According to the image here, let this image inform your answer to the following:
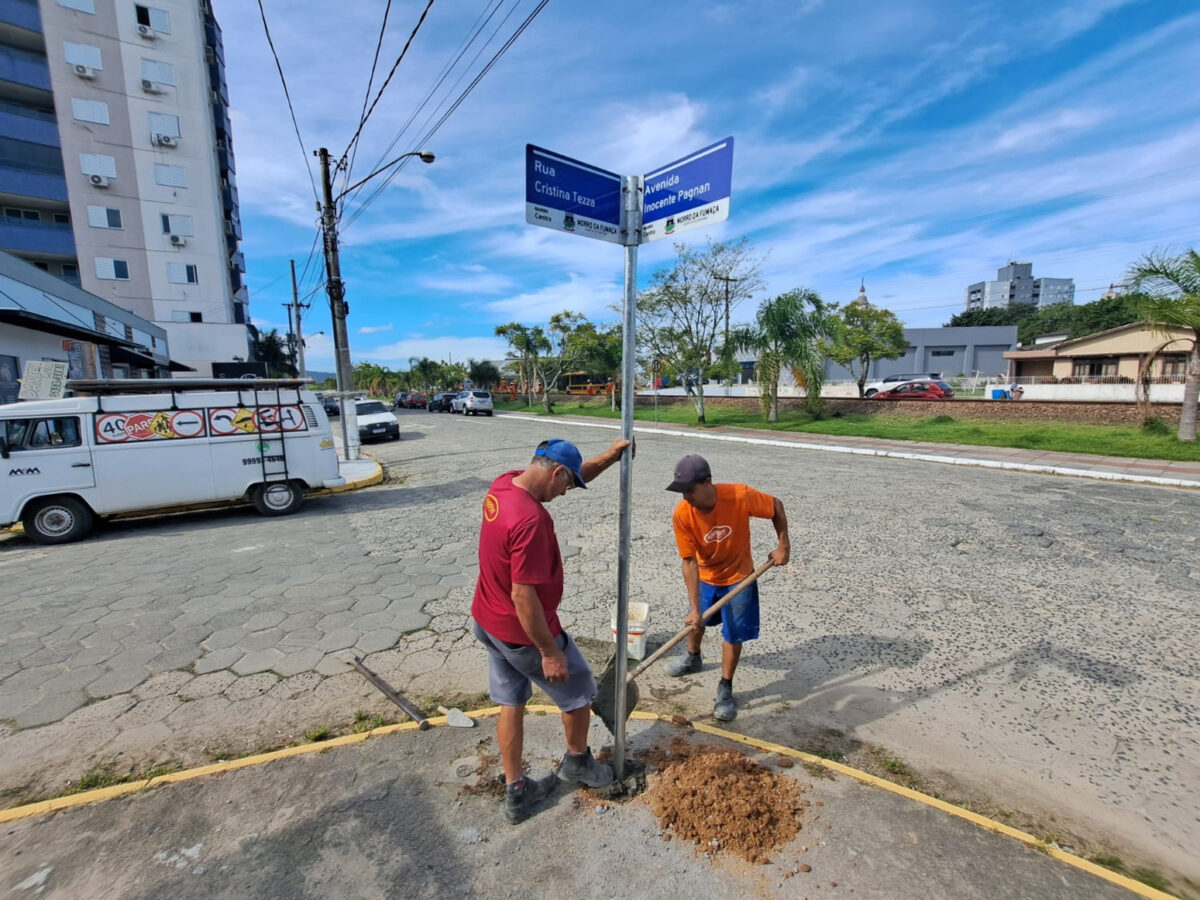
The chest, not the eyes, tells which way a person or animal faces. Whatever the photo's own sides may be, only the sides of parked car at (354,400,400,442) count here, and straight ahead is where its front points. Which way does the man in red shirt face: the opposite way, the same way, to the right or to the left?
to the left

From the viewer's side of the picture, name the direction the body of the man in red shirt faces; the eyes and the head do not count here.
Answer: to the viewer's right

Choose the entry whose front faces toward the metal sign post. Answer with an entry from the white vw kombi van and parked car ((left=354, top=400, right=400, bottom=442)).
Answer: the parked car

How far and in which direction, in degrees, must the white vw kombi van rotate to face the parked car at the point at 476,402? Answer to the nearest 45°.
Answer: approximately 135° to its right

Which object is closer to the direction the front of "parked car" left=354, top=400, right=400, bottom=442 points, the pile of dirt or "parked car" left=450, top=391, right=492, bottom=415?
the pile of dirt

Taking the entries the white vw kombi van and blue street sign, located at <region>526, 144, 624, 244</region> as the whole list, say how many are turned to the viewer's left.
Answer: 1

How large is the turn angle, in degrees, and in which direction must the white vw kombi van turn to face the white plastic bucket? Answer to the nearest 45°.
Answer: approximately 90° to its left

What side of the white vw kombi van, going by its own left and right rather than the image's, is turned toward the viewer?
left

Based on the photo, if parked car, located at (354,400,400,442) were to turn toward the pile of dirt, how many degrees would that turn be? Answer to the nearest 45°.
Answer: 0° — it already faces it

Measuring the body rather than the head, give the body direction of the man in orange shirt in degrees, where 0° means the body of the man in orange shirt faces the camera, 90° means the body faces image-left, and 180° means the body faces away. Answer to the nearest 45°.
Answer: approximately 45°

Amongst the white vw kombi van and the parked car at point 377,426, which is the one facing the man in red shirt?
the parked car
